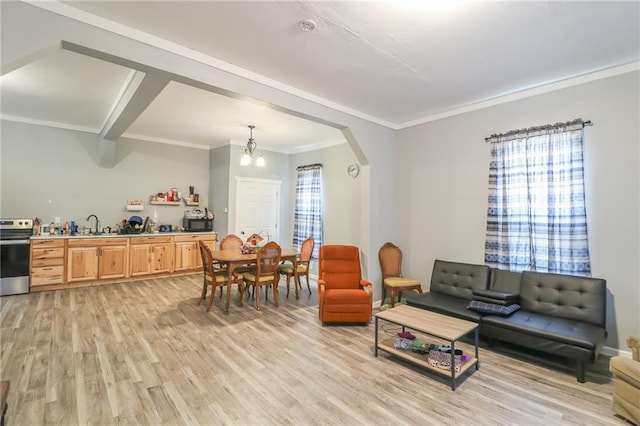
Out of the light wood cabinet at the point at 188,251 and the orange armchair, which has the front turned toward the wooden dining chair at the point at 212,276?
the light wood cabinet

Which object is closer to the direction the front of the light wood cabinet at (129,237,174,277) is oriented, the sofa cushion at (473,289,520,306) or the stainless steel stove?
the sofa cushion

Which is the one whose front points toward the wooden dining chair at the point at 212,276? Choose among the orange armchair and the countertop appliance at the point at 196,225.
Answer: the countertop appliance

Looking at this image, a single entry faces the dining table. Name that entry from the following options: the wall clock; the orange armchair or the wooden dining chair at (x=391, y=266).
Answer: the wall clock

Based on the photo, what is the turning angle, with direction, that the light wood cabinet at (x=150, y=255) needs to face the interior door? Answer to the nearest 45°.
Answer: approximately 90° to its left

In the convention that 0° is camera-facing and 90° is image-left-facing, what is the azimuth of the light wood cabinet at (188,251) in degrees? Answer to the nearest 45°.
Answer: approximately 0°

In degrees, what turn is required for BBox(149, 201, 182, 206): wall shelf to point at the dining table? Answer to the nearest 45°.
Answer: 0° — it already faces it

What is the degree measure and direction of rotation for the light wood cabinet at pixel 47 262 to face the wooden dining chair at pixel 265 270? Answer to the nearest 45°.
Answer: approximately 45° to its left

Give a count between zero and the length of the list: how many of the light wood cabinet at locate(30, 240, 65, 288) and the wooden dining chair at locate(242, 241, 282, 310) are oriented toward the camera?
1

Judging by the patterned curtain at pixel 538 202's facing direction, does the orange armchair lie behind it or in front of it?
in front

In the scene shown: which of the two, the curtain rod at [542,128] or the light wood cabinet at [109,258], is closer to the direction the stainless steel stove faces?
the curtain rod

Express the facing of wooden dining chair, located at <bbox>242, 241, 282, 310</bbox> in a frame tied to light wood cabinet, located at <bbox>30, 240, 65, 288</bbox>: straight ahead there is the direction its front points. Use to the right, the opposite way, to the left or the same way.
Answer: the opposite way

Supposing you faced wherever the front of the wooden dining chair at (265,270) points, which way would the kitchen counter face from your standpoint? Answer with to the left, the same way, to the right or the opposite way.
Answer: the opposite way
